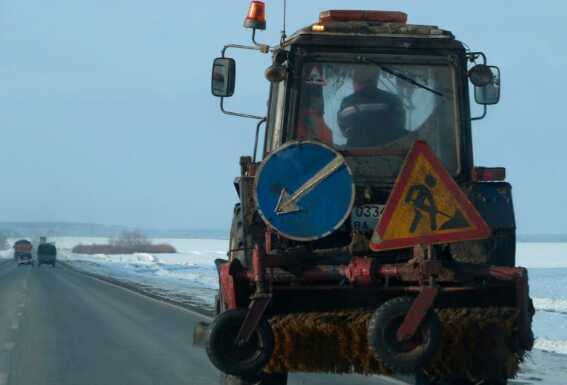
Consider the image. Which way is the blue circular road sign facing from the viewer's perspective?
toward the camera

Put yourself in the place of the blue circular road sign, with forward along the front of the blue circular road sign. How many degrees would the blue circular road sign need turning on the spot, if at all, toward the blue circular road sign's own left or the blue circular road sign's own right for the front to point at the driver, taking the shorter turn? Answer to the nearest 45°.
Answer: approximately 135° to the blue circular road sign's own left

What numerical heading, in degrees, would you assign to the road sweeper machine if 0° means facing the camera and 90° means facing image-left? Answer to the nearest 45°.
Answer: approximately 180°
